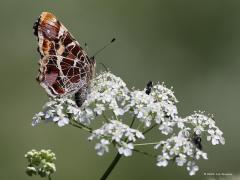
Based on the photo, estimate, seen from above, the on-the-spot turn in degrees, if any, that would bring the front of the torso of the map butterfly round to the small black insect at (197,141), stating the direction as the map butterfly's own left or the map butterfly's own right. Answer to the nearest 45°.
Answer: approximately 45° to the map butterfly's own right

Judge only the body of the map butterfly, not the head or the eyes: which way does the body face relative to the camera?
to the viewer's right
